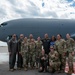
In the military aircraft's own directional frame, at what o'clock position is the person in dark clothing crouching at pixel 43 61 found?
The person in dark clothing crouching is roughly at 9 o'clock from the military aircraft.

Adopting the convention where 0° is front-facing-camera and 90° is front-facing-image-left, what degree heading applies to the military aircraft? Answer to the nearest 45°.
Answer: approximately 90°

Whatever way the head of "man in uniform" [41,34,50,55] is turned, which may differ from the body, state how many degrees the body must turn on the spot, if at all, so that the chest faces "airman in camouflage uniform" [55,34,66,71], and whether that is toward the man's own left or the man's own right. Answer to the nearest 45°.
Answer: approximately 45° to the man's own left

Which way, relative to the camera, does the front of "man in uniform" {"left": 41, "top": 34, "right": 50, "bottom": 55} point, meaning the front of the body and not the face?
toward the camera

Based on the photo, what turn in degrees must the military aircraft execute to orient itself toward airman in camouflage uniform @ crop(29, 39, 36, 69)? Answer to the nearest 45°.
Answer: approximately 90° to its left

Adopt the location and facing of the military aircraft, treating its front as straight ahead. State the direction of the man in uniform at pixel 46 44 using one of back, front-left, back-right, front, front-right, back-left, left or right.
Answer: left

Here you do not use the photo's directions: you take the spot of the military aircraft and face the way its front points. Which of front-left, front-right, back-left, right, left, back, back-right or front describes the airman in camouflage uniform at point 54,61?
left

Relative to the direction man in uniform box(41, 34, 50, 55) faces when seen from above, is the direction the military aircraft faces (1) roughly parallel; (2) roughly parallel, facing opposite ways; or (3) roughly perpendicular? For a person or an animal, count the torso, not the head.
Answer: roughly perpendicular

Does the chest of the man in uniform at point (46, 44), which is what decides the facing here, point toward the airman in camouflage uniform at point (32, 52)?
no

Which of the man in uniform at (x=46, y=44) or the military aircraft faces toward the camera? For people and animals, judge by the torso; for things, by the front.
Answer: the man in uniform

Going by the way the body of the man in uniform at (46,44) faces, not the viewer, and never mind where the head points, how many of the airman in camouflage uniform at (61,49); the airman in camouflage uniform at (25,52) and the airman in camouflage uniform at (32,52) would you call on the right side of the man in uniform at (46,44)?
2

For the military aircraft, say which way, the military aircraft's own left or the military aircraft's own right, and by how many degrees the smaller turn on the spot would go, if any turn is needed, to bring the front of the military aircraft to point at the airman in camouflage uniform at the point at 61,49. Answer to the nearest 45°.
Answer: approximately 90° to the military aircraft's own left

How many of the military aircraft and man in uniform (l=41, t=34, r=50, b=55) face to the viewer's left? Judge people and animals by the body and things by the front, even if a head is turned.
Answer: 1

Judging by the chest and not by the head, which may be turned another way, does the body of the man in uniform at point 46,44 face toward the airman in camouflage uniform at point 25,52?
no
